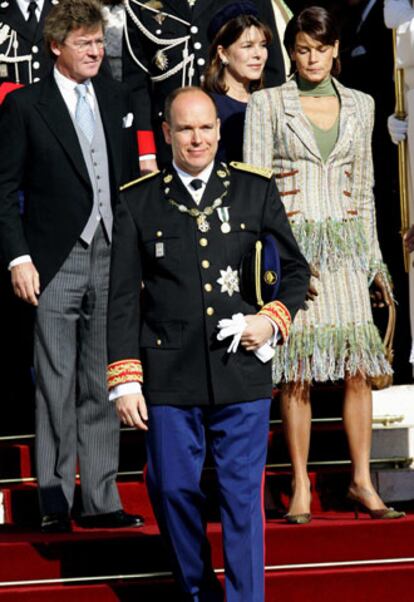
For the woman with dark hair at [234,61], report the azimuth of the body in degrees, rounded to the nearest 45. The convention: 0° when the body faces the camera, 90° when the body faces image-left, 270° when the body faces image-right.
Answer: approximately 315°

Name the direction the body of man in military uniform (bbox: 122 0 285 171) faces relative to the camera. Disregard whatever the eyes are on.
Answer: toward the camera

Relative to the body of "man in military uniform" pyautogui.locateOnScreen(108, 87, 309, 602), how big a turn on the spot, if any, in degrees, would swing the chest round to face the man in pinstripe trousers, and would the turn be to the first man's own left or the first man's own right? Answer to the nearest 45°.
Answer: approximately 135° to the first man's own right

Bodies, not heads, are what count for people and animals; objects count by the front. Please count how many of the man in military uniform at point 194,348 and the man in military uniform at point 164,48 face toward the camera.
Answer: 2

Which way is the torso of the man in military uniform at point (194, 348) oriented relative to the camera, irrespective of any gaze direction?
toward the camera

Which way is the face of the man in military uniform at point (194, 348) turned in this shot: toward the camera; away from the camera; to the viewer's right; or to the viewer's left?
toward the camera

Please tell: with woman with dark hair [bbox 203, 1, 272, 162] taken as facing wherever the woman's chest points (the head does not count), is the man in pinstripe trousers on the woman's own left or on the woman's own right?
on the woman's own right

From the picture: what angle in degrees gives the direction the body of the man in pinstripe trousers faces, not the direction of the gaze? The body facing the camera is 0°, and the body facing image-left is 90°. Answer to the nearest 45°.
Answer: approximately 315°

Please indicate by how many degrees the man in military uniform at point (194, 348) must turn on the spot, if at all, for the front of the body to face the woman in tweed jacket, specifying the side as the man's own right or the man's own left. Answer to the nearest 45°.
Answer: approximately 135° to the man's own left

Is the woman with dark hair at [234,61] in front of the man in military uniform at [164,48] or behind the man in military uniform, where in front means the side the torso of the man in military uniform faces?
in front

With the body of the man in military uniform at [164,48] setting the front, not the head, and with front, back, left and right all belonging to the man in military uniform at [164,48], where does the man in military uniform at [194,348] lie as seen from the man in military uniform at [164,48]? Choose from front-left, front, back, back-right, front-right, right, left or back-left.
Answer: front

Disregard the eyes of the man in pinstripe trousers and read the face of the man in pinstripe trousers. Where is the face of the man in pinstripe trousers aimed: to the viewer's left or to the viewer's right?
to the viewer's right
